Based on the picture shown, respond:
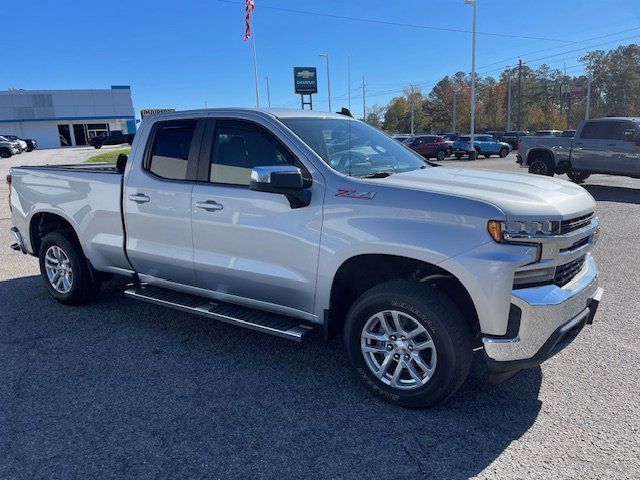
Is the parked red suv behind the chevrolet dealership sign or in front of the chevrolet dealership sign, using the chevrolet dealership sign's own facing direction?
in front

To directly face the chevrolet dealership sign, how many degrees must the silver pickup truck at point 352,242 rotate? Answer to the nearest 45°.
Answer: approximately 135° to its left

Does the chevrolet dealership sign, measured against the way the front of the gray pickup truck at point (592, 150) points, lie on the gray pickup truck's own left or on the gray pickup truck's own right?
on the gray pickup truck's own left

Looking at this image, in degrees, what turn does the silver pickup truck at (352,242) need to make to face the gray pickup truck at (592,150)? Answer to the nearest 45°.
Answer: approximately 90° to its left

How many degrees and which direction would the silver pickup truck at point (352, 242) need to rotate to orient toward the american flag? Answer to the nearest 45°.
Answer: approximately 135° to its left

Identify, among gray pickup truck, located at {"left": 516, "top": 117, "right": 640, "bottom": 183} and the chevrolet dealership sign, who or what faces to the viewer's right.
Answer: the gray pickup truck

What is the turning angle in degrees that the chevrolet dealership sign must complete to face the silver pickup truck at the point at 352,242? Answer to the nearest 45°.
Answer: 0° — it already faces it

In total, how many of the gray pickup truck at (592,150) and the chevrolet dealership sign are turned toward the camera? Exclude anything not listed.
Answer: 1

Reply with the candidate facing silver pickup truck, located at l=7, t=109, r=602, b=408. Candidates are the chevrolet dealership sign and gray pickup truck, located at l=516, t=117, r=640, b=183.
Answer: the chevrolet dealership sign

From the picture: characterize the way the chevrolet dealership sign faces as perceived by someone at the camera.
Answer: facing the viewer

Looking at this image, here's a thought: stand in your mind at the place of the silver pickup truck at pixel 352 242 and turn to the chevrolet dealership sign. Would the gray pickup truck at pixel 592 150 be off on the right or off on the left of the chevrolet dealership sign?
right

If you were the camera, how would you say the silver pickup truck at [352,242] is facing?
facing the viewer and to the right of the viewer

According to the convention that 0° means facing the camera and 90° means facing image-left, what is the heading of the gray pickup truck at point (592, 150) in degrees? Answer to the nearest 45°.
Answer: approximately 270°

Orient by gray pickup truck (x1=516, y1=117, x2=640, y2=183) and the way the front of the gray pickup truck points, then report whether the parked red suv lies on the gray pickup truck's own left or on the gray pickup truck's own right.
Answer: on the gray pickup truck's own left

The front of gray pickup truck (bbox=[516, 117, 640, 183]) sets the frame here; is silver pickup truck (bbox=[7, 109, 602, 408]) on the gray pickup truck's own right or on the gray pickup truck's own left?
on the gray pickup truck's own right
